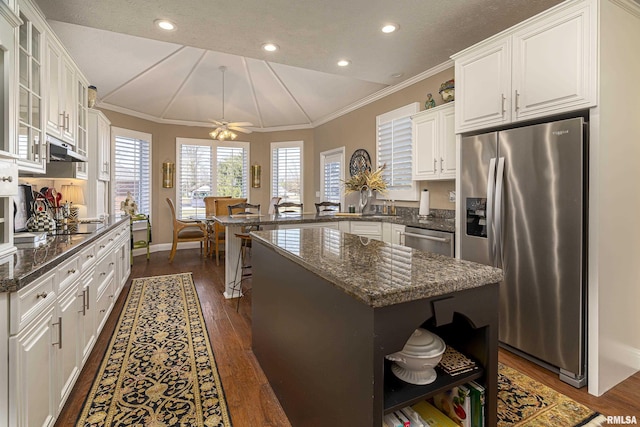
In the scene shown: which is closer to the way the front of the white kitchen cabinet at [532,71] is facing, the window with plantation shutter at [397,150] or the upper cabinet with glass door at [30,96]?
the upper cabinet with glass door

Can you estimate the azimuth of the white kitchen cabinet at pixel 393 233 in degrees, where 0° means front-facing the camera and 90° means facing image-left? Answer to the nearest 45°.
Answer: approximately 45°

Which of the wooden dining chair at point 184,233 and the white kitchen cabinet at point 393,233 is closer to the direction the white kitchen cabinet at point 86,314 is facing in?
the white kitchen cabinet

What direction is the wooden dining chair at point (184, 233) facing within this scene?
to the viewer's right

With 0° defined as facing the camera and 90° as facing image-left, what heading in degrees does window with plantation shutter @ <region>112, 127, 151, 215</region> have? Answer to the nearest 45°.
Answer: approximately 315°

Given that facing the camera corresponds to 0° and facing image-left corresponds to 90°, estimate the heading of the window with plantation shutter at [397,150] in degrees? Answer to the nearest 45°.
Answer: approximately 45°

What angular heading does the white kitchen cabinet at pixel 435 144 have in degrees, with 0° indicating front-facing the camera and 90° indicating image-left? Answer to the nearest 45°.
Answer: approximately 45°

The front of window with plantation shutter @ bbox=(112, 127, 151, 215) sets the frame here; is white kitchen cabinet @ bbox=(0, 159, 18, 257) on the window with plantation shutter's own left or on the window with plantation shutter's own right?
on the window with plantation shutter's own right

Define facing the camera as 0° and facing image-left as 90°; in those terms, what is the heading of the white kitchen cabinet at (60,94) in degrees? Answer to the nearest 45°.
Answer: approximately 270°

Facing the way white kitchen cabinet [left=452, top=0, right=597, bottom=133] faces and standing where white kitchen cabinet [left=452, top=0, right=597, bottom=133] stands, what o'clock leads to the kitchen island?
The kitchen island is roughly at 11 o'clock from the white kitchen cabinet.

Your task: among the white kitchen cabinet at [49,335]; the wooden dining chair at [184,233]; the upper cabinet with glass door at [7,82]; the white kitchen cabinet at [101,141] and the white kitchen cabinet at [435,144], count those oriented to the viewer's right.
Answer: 4
